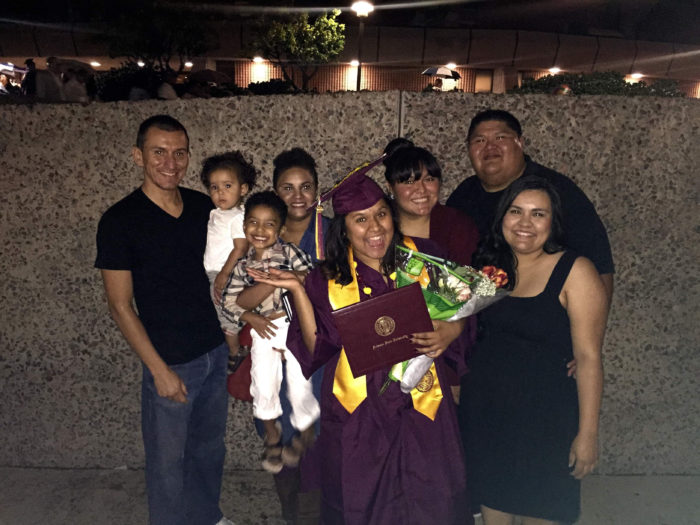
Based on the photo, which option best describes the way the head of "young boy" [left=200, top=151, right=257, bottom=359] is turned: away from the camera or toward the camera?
toward the camera

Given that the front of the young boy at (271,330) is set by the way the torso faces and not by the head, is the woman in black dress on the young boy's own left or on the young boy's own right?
on the young boy's own left

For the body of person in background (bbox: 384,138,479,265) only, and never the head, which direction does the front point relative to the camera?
toward the camera

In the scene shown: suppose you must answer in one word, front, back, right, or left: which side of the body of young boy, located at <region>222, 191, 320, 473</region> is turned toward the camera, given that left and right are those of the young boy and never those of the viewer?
front

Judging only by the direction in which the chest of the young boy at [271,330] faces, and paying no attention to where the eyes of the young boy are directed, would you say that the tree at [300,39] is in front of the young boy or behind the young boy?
behind

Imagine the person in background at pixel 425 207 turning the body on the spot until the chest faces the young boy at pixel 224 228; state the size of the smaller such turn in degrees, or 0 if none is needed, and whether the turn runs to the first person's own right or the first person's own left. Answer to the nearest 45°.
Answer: approximately 90° to the first person's own right

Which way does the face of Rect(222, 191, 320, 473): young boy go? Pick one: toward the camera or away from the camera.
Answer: toward the camera

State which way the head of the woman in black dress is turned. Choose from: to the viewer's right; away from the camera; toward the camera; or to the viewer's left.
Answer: toward the camera

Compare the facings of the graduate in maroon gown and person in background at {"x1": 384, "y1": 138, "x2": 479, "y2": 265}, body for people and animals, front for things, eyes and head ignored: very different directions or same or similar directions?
same or similar directions

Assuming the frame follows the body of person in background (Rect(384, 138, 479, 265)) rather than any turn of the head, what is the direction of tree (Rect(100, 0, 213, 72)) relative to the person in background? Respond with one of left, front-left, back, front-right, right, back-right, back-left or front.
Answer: back-right
